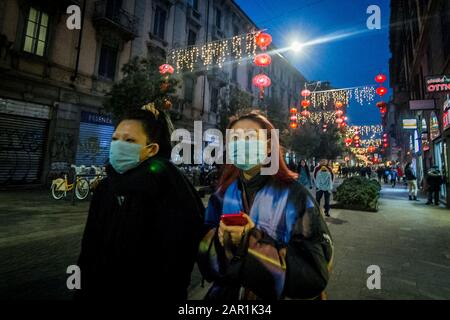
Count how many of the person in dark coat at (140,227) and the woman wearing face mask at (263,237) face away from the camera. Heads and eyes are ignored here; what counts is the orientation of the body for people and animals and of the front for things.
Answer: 0

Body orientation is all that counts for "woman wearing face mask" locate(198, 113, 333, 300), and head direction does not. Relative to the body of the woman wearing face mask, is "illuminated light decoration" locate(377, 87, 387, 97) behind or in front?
behind

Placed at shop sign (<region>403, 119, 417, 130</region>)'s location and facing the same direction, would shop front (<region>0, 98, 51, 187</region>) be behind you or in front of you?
in front

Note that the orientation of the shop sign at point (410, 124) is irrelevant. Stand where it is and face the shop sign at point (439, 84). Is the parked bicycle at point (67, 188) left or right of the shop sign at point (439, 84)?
right

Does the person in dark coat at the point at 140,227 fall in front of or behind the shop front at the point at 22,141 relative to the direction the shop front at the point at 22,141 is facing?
in front

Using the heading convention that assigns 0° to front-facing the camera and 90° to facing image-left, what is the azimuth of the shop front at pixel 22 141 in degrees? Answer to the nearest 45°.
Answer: approximately 315°

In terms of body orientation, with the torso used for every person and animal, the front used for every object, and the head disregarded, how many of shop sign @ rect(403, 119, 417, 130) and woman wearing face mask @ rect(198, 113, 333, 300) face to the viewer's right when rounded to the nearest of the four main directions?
0

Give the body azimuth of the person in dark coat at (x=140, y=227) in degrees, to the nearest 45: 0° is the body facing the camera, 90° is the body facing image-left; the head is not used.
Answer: approximately 45°

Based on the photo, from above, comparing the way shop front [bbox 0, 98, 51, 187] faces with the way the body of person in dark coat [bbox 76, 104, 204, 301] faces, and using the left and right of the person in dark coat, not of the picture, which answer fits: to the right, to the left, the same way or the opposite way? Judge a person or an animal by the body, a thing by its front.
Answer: to the left
